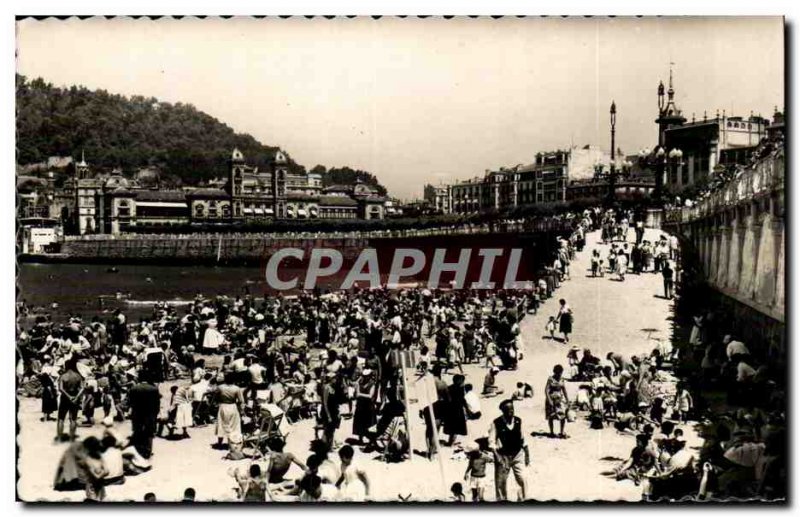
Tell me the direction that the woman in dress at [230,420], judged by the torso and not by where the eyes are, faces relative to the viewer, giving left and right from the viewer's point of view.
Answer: facing away from the viewer

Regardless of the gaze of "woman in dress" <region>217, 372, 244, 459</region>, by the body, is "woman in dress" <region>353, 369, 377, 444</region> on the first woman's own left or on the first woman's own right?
on the first woman's own right

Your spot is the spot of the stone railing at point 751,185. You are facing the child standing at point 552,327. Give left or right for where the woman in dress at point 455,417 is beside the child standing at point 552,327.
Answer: left

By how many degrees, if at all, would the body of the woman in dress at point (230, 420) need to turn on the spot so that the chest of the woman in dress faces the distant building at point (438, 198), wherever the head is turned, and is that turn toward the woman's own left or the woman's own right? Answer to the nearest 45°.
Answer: approximately 45° to the woman's own right
